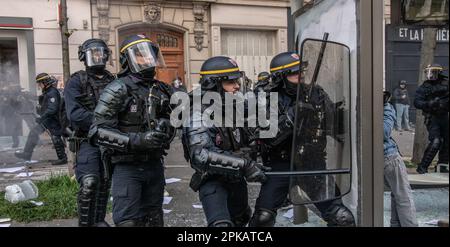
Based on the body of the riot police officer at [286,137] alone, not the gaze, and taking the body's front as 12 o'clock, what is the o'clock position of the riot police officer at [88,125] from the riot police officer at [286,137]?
the riot police officer at [88,125] is roughly at 5 o'clock from the riot police officer at [286,137].

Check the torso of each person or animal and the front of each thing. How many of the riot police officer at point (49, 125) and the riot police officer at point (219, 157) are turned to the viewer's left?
1

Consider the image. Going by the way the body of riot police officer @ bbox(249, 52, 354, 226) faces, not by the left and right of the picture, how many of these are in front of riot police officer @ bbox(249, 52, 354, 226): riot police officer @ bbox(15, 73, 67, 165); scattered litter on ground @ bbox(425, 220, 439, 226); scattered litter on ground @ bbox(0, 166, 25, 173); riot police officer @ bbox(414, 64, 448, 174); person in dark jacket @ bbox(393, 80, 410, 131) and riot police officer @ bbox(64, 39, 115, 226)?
3

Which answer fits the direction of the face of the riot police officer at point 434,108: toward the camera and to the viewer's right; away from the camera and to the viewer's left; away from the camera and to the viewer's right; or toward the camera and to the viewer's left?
toward the camera and to the viewer's left

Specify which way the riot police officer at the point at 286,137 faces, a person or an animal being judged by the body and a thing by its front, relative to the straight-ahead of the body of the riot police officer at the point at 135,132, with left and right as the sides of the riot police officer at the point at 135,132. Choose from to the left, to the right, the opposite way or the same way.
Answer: the same way

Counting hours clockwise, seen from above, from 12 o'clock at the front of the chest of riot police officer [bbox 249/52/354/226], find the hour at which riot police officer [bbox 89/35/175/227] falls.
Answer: riot police officer [bbox 89/35/175/227] is roughly at 4 o'clock from riot police officer [bbox 249/52/354/226].

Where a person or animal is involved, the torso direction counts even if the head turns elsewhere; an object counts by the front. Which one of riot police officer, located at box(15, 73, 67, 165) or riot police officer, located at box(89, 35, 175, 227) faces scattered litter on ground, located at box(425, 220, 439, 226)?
riot police officer, located at box(89, 35, 175, 227)

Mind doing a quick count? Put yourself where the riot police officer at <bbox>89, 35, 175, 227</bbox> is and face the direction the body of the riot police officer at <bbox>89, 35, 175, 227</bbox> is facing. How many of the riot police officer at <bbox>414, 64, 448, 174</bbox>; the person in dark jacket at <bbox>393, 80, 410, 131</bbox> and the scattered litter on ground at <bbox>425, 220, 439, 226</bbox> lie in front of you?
3
